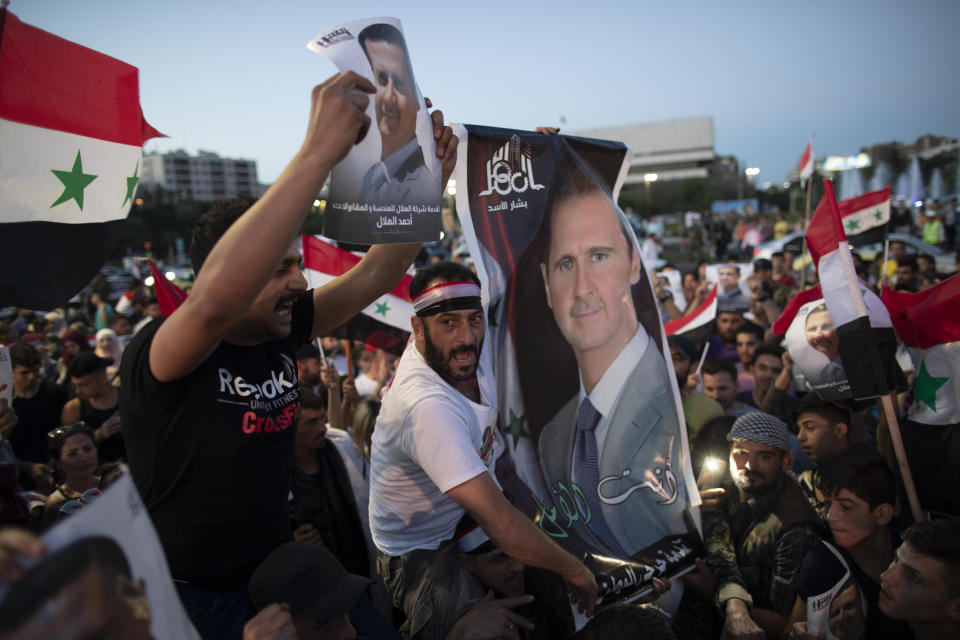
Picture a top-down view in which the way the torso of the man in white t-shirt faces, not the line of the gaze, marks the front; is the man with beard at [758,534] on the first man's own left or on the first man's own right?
on the first man's own left

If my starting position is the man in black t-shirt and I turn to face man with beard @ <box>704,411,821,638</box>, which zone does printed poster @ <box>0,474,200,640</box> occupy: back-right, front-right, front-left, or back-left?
back-right

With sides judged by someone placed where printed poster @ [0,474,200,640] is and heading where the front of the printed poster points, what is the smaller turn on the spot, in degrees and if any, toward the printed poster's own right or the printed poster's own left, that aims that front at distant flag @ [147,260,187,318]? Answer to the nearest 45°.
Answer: approximately 180°

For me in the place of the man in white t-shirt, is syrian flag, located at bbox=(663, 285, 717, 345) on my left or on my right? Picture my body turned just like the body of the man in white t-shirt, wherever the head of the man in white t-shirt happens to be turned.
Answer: on my left

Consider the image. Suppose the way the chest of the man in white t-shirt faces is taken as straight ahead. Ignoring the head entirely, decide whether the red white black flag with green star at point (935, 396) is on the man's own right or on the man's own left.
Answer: on the man's own left

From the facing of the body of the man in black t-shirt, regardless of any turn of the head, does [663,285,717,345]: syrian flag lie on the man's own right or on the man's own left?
on the man's own left
